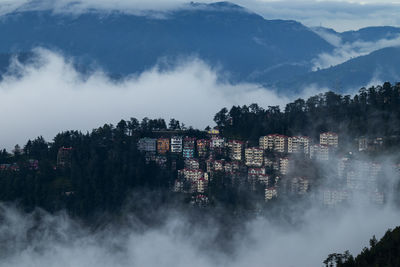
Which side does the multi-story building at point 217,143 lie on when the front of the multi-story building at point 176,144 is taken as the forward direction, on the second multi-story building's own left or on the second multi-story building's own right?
on the second multi-story building's own left

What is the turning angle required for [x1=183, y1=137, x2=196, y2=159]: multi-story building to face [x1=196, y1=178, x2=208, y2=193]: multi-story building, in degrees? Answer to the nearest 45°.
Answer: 0° — it already faces it

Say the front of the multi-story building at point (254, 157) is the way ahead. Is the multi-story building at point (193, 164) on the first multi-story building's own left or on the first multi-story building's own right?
on the first multi-story building's own right

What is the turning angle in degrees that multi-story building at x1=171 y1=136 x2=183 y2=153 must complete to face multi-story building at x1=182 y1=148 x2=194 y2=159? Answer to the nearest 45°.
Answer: approximately 90° to its left

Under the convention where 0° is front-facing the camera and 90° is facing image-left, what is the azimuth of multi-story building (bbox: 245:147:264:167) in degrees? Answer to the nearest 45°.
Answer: approximately 0°

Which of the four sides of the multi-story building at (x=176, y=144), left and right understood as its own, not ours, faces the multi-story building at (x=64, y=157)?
right

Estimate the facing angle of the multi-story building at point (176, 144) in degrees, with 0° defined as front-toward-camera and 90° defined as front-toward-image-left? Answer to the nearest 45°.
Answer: approximately 0°

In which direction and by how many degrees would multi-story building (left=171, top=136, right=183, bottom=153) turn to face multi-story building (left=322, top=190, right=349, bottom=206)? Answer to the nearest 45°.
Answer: approximately 45° to its left
